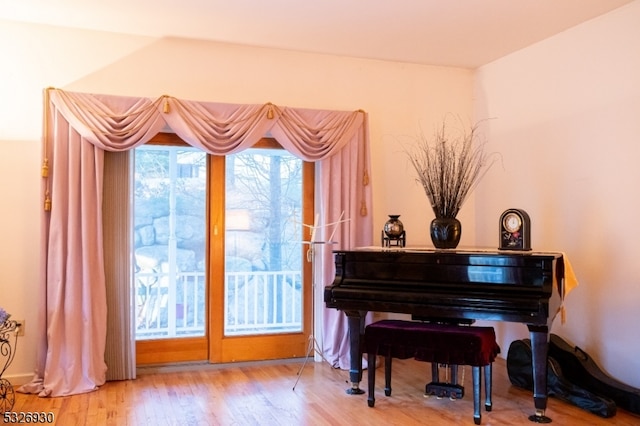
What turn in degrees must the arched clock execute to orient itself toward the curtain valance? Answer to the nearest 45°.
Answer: approximately 45° to its right

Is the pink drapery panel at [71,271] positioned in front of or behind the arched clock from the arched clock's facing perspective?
in front

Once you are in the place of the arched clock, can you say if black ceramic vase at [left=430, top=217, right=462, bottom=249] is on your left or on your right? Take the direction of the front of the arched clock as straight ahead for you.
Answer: on your right

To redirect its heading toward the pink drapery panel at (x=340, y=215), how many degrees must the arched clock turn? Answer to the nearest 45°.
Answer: approximately 45° to its right

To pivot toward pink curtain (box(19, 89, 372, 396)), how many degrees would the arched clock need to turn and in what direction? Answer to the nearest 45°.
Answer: approximately 45° to its right

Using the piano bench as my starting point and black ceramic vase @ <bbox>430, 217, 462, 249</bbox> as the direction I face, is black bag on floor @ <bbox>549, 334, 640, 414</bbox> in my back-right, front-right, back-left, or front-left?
front-right
